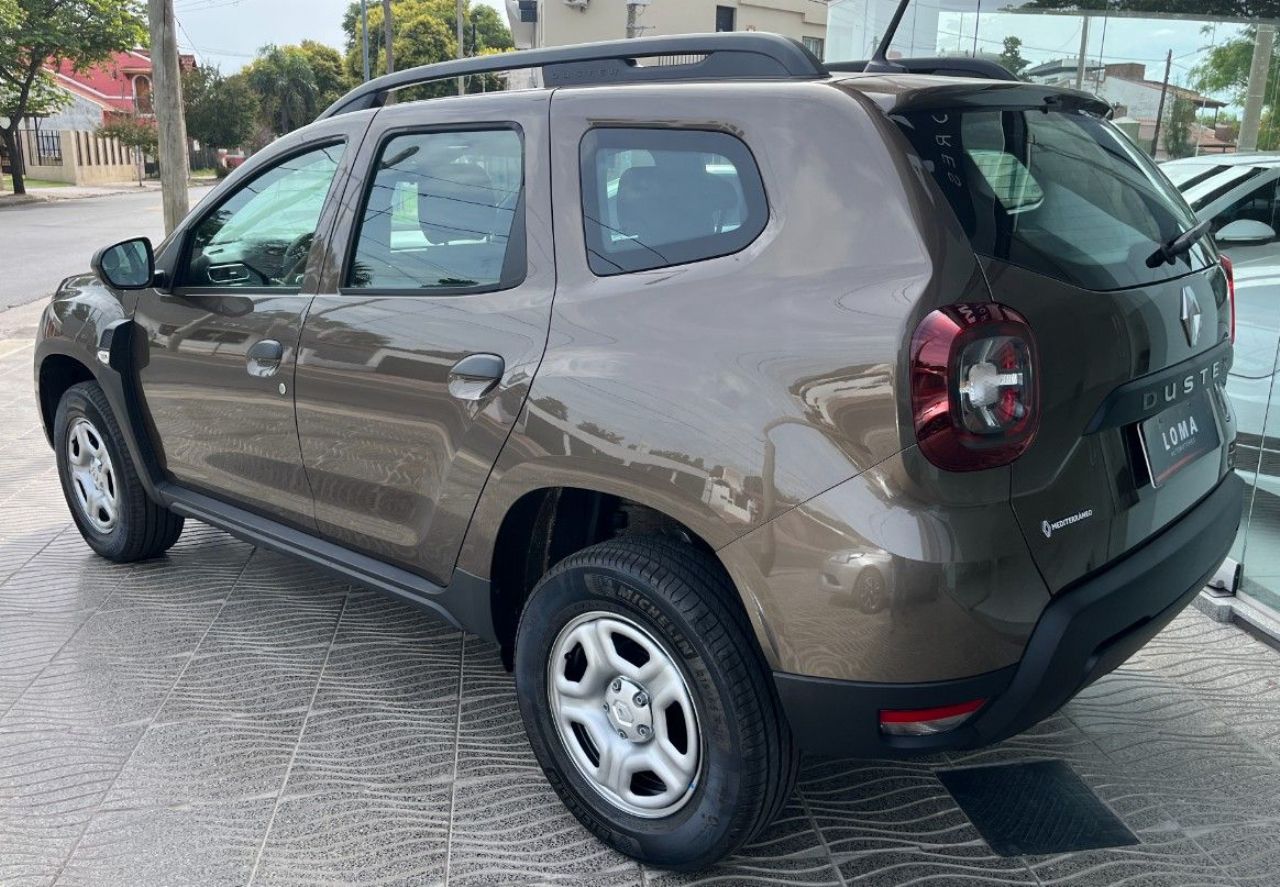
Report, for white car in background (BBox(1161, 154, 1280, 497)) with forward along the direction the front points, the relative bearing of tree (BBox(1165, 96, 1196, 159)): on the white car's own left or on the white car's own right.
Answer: on the white car's own right

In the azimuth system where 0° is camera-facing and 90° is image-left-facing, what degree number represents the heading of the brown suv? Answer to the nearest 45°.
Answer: approximately 135°

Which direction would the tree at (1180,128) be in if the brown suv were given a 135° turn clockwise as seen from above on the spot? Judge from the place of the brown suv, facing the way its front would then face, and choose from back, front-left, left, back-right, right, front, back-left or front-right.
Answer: front-left

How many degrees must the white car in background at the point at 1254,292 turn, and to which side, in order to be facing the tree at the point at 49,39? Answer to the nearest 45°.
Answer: approximately 90° to its right

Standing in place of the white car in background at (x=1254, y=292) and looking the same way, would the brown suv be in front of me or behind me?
in front

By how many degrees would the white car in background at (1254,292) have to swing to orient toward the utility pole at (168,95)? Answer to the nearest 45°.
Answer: approximately 45° to its right

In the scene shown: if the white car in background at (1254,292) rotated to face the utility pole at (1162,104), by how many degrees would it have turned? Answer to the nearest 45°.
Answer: approximately 135° to its right

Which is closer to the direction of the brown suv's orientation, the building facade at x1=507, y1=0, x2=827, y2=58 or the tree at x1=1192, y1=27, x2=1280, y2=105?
the building facade

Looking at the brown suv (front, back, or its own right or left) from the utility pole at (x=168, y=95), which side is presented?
front

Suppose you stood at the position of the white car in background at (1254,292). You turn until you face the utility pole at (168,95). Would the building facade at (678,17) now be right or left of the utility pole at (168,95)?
right

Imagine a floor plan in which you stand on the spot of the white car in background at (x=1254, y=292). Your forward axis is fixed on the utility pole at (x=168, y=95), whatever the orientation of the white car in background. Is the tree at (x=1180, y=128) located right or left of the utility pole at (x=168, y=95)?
right

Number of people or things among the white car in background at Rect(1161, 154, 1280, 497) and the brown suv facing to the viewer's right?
0

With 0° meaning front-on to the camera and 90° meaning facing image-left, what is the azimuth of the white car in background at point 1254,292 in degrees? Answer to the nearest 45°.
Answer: approximately 45°

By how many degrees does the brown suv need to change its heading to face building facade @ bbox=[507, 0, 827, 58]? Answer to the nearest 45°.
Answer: approximately 45° to its right
